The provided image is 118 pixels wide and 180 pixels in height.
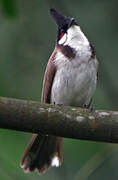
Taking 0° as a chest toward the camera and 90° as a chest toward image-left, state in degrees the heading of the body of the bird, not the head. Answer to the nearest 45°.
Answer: approximately 315°
